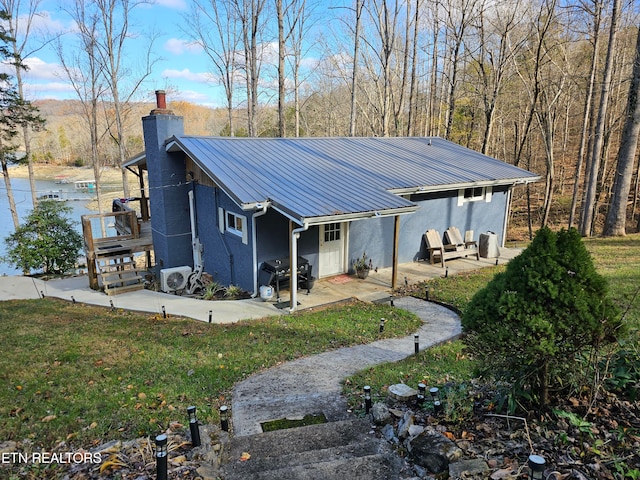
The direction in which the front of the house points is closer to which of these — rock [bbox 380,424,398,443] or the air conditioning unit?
the rock

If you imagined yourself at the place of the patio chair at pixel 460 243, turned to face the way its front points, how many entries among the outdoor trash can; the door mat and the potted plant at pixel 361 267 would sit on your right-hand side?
2

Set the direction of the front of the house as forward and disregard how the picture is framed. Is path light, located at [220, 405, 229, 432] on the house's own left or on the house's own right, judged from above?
on the house's own right
